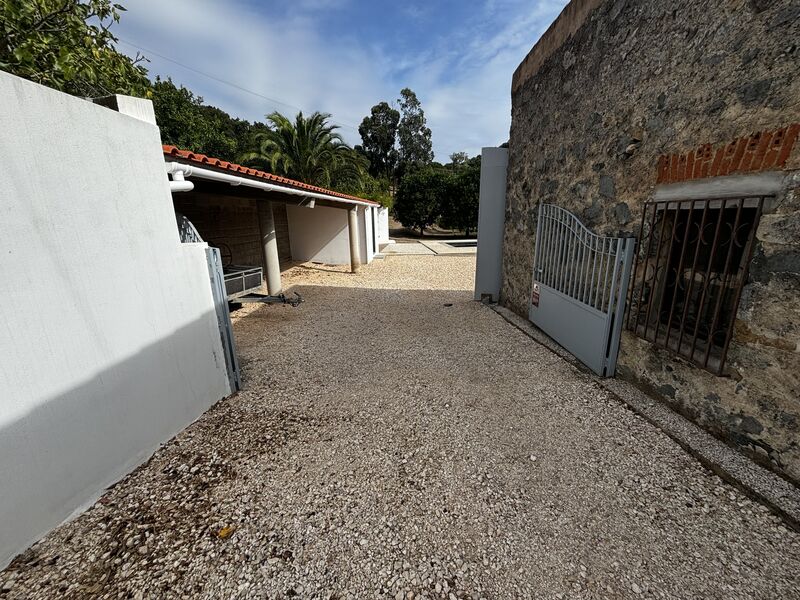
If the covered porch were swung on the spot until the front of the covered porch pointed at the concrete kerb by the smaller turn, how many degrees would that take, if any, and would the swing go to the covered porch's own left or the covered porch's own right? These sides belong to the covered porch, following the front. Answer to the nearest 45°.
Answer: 0° — it already faces it

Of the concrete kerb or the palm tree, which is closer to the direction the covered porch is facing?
the concrete kerb

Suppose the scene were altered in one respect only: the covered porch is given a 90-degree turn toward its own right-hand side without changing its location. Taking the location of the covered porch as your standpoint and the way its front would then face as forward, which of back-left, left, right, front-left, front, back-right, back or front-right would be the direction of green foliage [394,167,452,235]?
back

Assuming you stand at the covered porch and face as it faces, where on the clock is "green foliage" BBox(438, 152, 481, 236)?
The green foliage is roughly at 9 o'clock from the covered porch.

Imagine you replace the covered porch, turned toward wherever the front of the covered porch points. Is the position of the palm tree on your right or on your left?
on your left

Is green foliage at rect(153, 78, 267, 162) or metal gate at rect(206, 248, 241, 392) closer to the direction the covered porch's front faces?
the metal gate

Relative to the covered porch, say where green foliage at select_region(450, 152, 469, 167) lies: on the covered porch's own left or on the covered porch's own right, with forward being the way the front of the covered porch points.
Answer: on the covered porch's own left

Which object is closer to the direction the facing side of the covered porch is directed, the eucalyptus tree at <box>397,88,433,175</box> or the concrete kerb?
the concrete kerb

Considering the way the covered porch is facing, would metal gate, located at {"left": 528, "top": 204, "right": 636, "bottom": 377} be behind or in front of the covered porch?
in front

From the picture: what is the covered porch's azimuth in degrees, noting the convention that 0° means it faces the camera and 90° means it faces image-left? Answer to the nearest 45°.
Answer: approximately 315°
